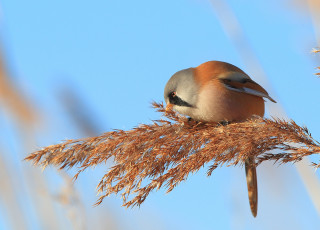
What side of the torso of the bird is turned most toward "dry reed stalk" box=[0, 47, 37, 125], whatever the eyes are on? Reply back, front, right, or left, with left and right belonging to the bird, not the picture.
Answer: front

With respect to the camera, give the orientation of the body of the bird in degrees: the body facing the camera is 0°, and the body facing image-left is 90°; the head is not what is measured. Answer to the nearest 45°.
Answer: approximately 90°
